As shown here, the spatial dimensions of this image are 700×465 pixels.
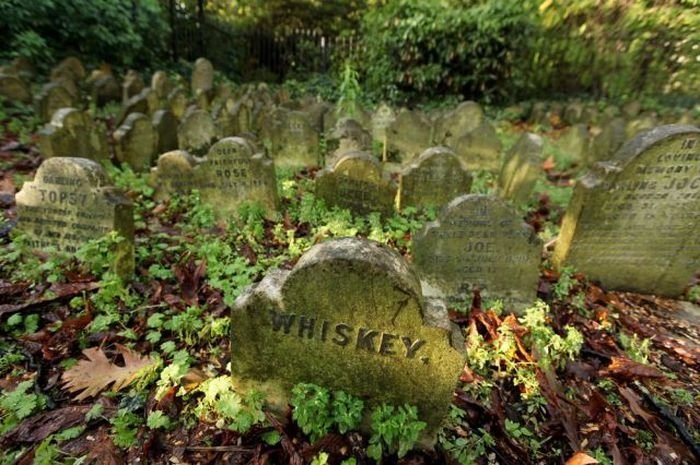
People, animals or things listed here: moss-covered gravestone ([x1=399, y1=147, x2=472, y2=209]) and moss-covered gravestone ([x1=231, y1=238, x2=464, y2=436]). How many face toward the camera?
2

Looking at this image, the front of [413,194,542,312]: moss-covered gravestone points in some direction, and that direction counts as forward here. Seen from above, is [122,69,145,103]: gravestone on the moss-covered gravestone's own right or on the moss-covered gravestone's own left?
on the moss-covered gravestone's own right

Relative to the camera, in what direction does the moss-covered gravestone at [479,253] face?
facing the viewer

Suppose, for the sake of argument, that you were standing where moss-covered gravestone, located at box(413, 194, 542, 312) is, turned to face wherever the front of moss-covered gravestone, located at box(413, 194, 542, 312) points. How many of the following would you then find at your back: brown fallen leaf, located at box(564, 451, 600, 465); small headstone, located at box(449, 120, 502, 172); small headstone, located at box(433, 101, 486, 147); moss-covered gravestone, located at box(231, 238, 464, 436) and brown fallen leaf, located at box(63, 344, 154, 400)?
2

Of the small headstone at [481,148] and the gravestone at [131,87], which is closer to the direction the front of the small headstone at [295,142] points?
the small headstone

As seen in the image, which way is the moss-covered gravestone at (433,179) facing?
toward the camera

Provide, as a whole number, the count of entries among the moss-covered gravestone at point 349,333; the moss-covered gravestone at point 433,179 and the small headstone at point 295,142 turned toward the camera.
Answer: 3

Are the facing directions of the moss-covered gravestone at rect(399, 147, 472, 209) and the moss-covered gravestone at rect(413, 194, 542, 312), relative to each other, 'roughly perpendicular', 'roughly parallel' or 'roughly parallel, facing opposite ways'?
roughly parallel

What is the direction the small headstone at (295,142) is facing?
toward the camera

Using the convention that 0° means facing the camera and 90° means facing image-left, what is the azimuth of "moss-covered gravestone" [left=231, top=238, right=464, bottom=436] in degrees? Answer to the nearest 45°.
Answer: approximately 0°

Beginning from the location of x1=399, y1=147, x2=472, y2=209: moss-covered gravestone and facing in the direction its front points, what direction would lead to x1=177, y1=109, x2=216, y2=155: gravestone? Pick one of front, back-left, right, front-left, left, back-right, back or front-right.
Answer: right

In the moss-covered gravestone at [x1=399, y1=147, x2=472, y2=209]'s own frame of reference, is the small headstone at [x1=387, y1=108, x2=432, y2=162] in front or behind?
behind

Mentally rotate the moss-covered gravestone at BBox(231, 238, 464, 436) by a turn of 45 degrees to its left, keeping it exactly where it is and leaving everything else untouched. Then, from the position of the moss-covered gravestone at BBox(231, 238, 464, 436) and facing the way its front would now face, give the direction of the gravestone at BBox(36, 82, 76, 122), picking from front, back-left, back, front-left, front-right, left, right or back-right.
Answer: back

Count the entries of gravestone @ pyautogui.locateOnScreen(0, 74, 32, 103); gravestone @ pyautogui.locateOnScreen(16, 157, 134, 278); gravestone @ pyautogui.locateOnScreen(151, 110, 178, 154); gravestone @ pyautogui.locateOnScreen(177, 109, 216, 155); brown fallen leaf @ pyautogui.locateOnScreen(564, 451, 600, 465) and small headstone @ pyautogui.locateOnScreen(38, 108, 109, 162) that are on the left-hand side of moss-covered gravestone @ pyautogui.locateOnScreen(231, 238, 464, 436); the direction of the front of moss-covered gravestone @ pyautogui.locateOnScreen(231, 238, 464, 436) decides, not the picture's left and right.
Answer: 1

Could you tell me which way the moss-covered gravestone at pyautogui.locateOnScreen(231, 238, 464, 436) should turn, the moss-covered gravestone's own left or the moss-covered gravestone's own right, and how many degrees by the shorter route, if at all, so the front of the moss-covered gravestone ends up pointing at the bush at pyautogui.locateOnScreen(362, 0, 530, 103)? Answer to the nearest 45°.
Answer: approximately 180°

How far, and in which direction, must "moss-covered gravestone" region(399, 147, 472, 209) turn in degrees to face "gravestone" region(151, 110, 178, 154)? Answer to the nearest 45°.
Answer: approximately 90° to its right

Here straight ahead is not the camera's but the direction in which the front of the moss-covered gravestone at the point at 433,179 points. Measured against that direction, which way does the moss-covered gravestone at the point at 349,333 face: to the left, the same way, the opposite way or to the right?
the same way

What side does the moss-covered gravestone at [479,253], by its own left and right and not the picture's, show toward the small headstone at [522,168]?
back

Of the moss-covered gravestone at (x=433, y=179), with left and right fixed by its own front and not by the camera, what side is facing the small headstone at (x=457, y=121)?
back

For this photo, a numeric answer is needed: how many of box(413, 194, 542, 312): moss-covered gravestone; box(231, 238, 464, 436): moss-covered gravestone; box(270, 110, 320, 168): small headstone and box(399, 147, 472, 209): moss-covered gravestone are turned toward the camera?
4
